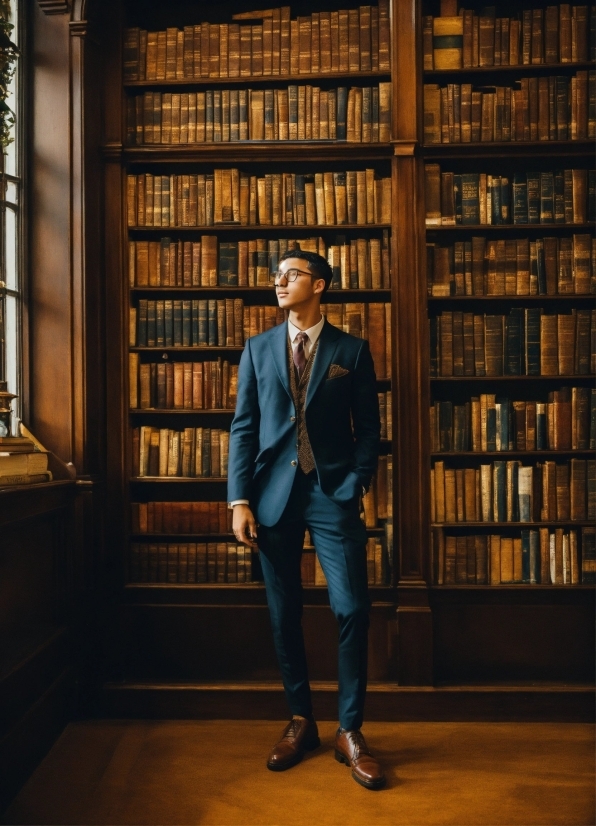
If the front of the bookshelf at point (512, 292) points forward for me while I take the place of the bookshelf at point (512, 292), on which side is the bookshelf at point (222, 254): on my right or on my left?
on my right

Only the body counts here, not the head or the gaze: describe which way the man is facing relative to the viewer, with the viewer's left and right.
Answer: facing the viewer

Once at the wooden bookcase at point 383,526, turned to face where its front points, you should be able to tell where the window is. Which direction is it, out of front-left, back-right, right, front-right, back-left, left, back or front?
right

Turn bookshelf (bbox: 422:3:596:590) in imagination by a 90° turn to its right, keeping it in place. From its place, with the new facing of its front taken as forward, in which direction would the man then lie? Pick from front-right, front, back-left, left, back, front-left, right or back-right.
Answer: front-left

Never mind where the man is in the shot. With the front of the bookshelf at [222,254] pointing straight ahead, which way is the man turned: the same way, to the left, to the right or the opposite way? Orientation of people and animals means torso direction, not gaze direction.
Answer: the same way

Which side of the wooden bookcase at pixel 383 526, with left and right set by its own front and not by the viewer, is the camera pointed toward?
front

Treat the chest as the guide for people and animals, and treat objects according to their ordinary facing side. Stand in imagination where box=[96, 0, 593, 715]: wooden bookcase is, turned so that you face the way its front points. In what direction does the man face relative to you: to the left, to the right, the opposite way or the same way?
the same way

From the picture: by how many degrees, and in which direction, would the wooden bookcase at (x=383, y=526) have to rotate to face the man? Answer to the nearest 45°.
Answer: approximately 45° to its right
